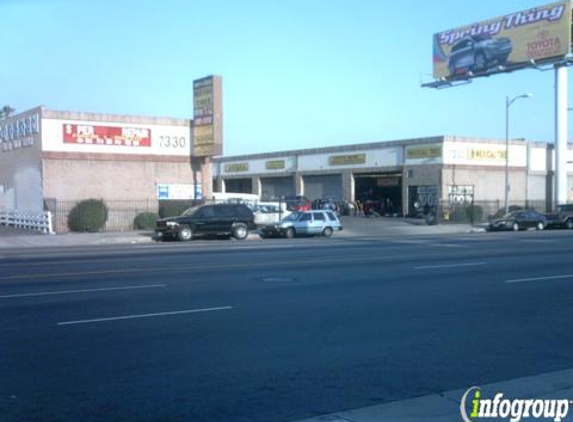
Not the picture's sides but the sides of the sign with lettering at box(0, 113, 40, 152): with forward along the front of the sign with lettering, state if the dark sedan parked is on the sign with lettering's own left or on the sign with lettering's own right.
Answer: on the sign with lettering's own left

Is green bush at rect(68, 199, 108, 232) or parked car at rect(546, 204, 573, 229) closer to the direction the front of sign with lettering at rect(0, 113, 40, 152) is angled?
the green bush

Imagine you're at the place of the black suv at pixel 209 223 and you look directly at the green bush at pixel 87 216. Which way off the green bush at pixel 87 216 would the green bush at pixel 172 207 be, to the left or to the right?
right

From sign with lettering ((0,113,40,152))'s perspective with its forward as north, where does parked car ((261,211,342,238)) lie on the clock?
The parked car is roughly at 9 o'clock from the sign with lettering.

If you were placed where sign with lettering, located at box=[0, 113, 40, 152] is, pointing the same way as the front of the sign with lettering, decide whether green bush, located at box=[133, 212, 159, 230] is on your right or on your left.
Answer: on your left

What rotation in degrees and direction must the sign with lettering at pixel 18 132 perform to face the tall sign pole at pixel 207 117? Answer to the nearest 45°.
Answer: approximately 90° to its left

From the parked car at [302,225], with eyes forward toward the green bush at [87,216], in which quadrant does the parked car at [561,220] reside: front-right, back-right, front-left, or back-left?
back-right

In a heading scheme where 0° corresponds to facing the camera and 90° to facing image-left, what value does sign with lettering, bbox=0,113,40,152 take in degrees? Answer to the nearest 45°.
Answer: approximately 45°

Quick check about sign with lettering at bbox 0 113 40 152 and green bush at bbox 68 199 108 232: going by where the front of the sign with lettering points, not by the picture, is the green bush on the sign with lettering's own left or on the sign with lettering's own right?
on the sign with lettering's own left

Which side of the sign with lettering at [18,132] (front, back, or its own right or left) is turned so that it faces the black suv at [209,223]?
left
